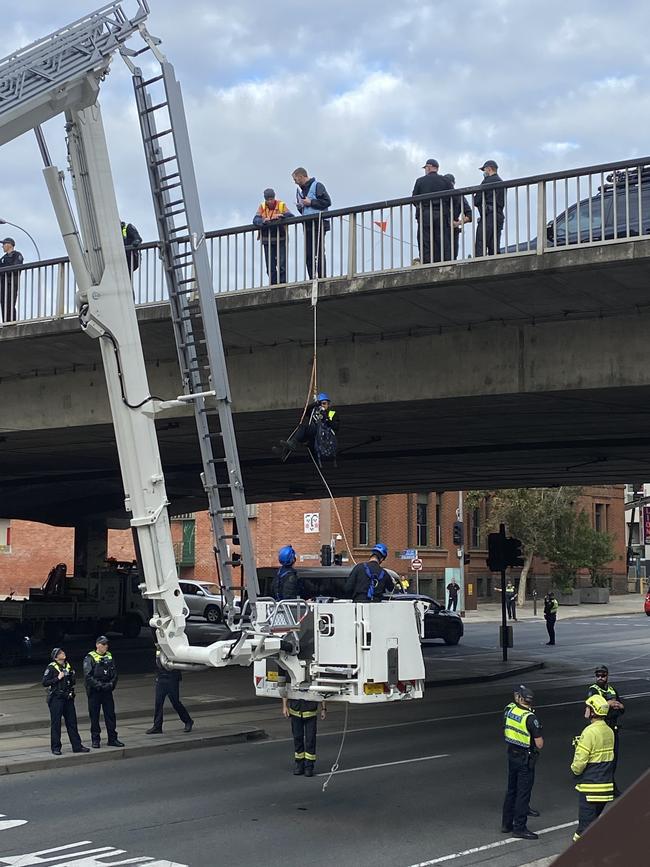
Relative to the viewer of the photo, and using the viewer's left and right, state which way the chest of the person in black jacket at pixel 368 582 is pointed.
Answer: facing away from the viewer

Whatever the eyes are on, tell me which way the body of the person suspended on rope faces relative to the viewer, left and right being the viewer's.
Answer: facing the viewer and to the left of the viewer

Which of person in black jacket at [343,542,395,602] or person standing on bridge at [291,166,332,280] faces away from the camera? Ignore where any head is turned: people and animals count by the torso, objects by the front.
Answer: the person in black jacket

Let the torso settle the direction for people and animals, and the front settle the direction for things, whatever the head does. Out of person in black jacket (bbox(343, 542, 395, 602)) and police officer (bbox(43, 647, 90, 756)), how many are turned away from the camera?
1

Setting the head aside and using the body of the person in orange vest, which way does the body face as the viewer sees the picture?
toward the camera

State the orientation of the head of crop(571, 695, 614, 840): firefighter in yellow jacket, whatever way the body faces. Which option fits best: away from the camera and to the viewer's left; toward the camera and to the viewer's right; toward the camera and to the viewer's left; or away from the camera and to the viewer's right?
away from the camera and to the viewer's left

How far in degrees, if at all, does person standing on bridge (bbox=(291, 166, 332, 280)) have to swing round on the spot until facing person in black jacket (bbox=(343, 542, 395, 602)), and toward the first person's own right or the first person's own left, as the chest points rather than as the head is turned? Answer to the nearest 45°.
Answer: approximately 45° to the first person's own left

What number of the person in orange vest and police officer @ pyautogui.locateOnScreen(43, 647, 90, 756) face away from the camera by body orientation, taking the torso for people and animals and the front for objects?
0

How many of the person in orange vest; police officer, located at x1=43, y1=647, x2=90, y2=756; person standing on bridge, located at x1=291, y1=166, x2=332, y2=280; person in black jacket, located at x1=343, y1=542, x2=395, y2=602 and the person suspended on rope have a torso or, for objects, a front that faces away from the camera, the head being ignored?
1

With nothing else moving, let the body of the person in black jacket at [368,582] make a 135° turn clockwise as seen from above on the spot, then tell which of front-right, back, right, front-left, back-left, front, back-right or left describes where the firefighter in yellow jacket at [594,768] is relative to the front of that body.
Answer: front

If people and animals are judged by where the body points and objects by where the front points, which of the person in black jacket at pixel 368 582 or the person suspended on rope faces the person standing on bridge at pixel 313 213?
the person in black jacket
